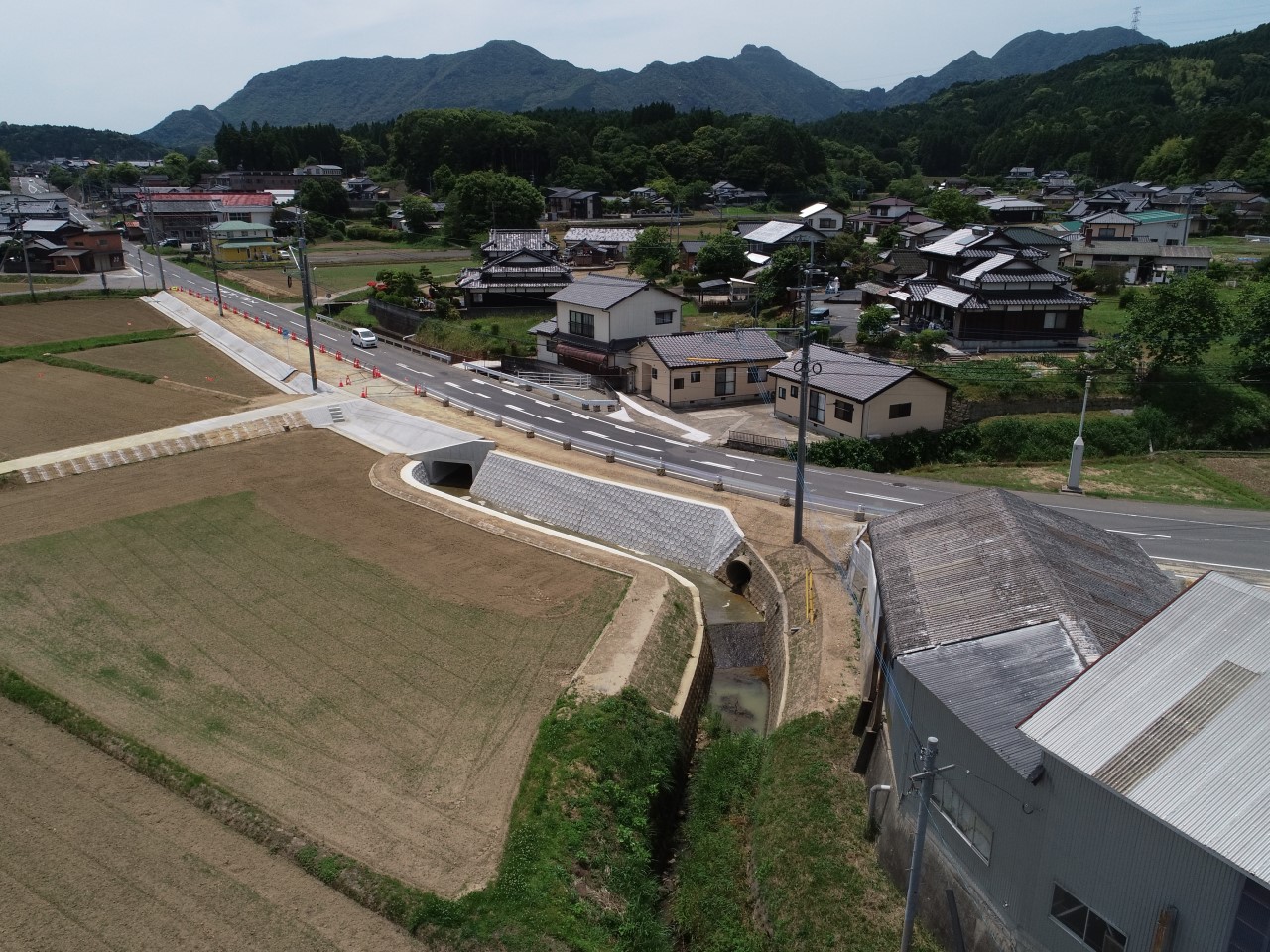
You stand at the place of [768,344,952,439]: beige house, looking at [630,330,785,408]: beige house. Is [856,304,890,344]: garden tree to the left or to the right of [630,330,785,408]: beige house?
right

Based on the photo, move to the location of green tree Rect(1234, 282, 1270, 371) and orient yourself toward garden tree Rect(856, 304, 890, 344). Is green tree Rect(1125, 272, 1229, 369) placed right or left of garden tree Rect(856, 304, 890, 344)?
left

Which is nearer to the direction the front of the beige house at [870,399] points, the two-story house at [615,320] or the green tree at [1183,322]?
the two-story house

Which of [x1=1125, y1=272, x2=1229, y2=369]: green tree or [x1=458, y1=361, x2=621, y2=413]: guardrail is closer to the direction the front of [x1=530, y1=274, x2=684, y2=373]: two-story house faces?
the guardrail

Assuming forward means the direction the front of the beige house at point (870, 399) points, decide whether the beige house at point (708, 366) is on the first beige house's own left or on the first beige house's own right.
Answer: on the first beige house's own right

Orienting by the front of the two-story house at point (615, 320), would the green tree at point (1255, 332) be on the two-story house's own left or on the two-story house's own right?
on the two-story house's own left

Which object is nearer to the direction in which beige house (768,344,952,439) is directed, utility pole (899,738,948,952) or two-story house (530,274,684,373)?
the utility pole

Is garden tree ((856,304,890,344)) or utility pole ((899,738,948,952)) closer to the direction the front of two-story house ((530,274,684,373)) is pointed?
the utility pole

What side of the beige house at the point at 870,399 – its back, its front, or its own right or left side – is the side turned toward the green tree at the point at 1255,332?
back

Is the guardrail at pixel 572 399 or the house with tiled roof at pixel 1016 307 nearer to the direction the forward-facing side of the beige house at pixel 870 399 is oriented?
the guardrail

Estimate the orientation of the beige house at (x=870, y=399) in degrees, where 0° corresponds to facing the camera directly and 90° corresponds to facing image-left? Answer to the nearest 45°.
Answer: approximately 45°

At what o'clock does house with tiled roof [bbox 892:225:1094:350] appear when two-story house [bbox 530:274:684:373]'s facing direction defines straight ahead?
The house with tiled roof is roughly at 8 o'clock from the two-story house.
